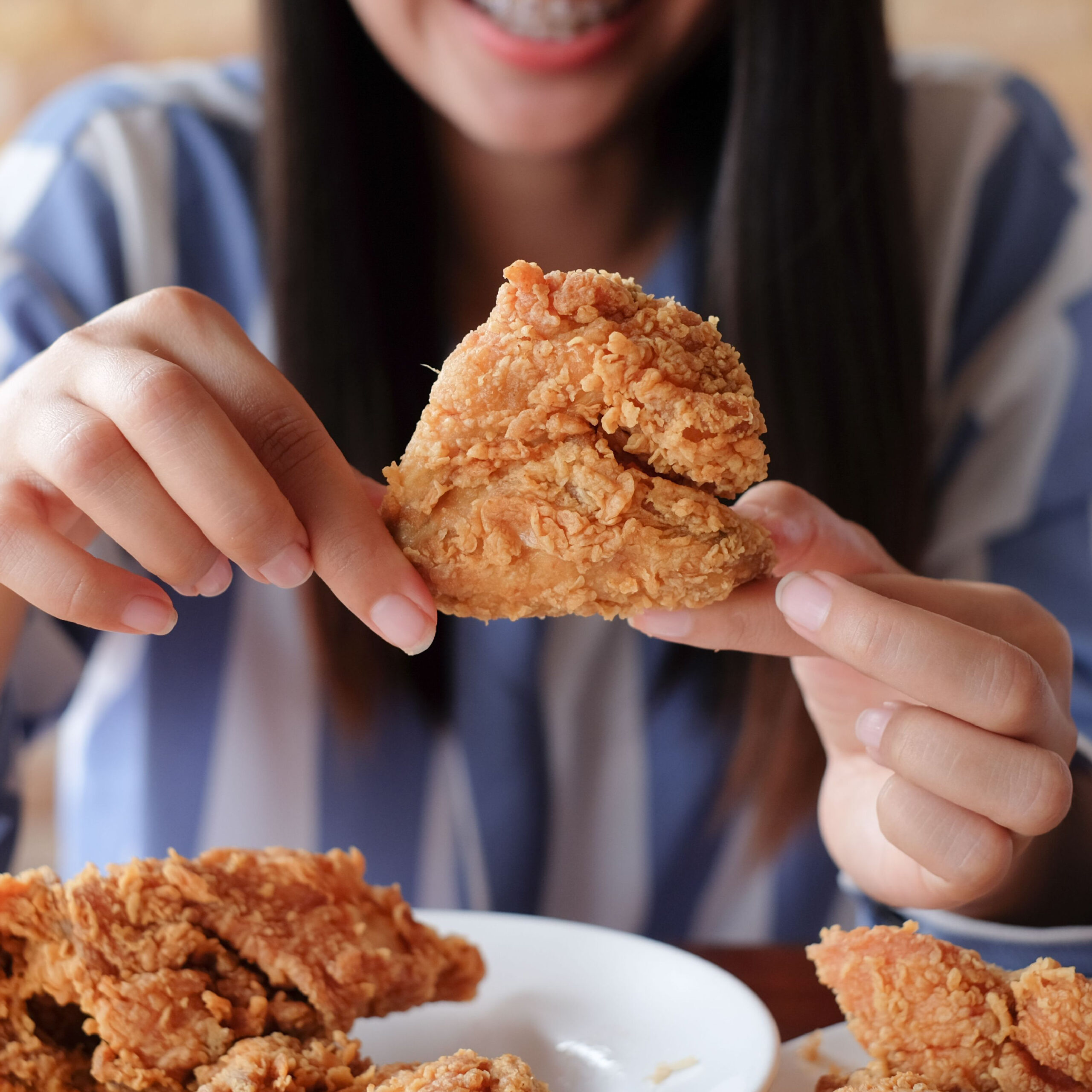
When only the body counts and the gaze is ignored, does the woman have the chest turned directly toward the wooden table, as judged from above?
yes

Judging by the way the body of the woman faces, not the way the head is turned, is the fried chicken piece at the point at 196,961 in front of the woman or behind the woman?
in front

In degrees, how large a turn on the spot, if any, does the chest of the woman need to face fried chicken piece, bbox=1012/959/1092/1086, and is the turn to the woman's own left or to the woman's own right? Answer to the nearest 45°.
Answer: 0° — they already face it

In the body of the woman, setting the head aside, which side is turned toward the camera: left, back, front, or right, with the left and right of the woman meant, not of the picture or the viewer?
front

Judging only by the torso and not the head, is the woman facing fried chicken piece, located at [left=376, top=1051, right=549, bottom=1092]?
yes

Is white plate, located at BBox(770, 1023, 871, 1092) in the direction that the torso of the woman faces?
yes

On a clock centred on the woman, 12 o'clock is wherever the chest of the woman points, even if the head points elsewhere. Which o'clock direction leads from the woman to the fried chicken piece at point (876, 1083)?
The fried chicken piece is roughly at 12 o'clock from the woman.
